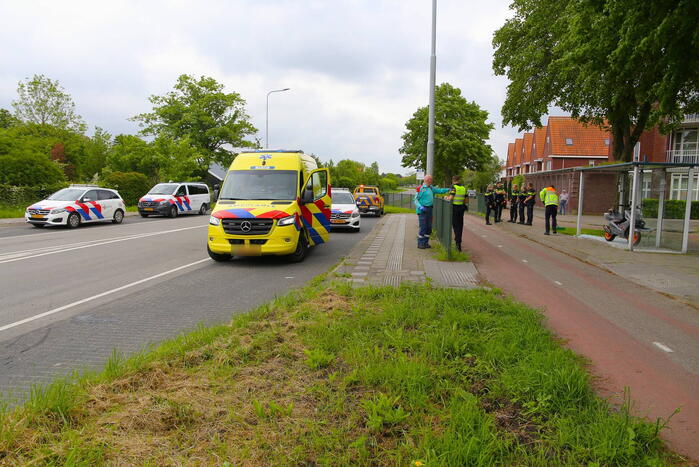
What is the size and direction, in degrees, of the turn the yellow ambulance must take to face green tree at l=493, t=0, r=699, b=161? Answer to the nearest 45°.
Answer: approximately 90° to its left

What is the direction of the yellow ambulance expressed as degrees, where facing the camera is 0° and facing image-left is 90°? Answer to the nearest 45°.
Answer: approximately 0°

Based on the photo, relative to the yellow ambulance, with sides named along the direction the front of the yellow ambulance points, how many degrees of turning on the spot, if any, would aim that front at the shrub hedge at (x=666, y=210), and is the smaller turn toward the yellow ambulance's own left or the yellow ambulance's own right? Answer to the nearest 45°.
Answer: approximately 90° to the yellow ambulance's own left

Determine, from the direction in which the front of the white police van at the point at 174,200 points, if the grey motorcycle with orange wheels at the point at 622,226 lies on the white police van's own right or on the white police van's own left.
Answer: on the white police van's own left

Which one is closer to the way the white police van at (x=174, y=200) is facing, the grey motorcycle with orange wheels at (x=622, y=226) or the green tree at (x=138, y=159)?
the grey motorcycle with orange wheels

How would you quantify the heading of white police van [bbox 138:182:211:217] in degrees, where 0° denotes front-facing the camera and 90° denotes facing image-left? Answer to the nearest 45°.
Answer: approximately 45°
